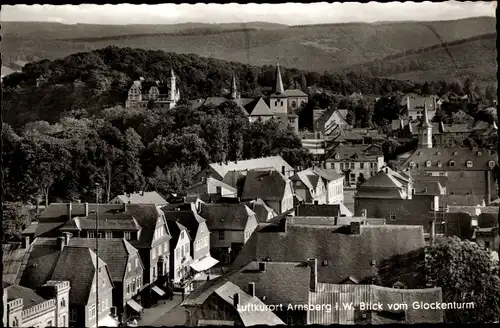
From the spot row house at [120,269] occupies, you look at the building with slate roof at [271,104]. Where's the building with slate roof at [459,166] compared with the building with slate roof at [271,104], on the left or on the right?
right

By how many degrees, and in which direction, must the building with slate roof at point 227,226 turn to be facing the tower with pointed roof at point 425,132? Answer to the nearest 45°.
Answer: approximately 135° to its left

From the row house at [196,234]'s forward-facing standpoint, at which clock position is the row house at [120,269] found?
the row house at [120,269] is roughly at 2 o'clock from the row house at [196,234].

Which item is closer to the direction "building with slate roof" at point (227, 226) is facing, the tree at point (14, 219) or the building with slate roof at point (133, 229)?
the building with slate roof

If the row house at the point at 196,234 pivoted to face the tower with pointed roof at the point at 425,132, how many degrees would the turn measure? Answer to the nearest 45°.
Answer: approximately 90° to its left

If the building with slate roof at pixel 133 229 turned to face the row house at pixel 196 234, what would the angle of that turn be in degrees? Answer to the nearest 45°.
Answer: approximately 45° to its left

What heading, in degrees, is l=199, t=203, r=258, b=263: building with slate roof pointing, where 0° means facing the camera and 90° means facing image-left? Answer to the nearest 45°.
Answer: approximately 0°
